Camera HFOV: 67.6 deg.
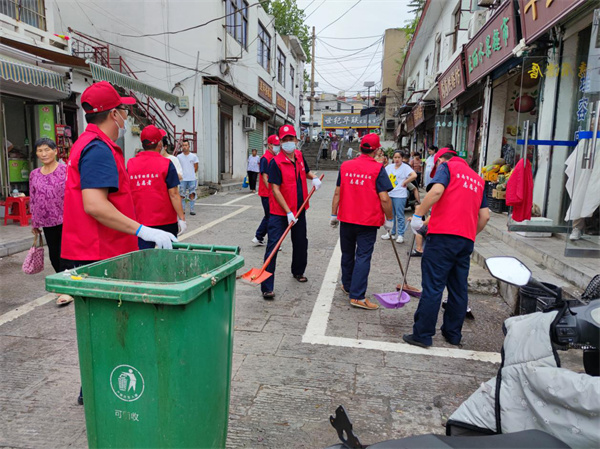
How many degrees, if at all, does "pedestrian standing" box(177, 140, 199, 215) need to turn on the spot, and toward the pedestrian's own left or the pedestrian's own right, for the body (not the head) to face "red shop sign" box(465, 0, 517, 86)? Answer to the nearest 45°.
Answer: approximately 45° to the pedestrian's own left

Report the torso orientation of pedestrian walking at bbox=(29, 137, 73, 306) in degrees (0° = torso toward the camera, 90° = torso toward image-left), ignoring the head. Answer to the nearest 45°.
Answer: approximately 0°

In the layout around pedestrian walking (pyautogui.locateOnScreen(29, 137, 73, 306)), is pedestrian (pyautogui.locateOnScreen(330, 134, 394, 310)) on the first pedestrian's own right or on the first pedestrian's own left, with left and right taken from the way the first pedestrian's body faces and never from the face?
on the first pedestrian's own left

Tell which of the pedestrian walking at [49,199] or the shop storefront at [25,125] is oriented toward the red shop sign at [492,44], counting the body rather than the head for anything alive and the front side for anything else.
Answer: the shop storefront

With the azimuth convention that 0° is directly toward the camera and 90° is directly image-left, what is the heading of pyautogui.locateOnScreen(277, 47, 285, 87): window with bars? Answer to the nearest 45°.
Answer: approximately 315°

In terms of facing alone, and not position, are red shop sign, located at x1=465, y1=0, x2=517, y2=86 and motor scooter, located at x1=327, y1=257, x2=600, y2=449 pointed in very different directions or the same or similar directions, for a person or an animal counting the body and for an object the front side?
very different directions

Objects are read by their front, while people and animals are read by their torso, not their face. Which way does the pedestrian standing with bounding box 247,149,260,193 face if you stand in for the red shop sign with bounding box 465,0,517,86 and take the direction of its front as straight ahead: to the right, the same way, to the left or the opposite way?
to the left

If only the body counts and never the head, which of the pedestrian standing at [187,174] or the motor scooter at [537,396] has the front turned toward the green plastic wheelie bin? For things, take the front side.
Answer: the pedestrian standing

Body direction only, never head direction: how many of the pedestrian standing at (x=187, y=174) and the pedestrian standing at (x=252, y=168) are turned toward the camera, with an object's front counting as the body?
2
